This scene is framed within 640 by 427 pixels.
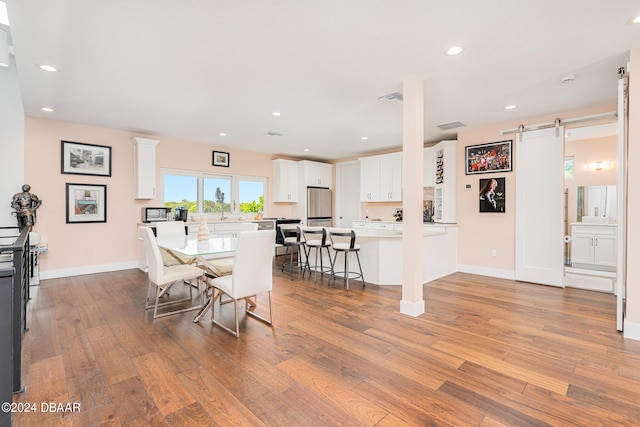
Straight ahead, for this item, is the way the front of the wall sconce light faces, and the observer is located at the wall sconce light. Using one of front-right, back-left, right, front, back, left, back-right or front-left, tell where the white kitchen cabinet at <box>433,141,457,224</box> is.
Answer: front-right

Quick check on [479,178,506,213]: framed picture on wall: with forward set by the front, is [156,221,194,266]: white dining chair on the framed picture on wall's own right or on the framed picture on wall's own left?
on the framed picture on wall's own right

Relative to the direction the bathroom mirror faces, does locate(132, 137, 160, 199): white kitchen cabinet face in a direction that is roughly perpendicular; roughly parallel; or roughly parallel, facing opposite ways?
roughly perpendicular

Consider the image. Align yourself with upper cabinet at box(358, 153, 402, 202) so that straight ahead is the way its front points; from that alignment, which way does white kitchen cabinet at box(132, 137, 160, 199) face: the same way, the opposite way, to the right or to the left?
to the left

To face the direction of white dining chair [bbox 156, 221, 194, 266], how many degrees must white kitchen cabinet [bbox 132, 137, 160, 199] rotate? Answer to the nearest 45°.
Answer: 0° — it already faces it

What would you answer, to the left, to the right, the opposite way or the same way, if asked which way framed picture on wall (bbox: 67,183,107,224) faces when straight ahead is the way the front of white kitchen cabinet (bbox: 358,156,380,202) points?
to the left

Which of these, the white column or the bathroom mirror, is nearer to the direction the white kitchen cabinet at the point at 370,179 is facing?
the white column

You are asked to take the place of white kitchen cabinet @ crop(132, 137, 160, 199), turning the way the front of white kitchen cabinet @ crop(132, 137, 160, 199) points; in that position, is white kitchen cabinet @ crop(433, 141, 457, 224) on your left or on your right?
on your left

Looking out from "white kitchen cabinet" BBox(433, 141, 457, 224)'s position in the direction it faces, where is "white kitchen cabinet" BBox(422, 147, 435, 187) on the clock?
"white kitchen cabinet" BBox(422, 147, 435, 187) is roughly at 3 o'clock from "white kitchen cabinet" BBox(433, 141, 457, 224).
